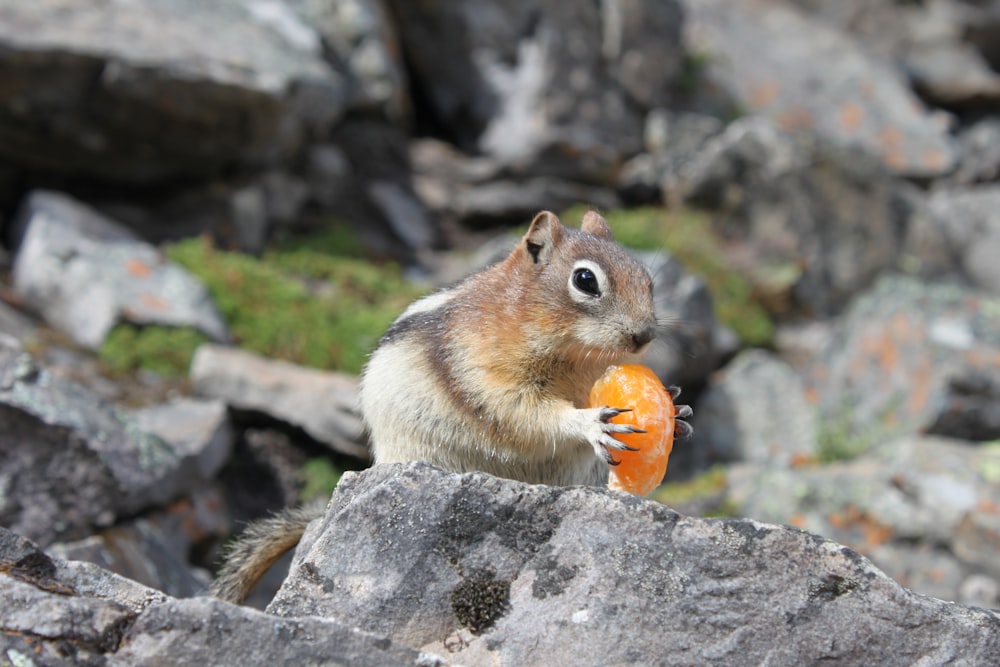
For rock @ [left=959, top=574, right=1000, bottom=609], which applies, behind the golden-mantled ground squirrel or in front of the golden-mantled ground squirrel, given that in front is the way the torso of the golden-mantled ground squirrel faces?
in front

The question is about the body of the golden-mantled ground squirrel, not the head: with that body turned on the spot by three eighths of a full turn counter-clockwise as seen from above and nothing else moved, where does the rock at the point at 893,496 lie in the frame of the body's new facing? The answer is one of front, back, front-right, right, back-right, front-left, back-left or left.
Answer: right

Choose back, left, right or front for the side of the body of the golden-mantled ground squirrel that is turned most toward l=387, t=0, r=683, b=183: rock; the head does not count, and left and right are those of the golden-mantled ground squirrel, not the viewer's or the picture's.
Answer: left

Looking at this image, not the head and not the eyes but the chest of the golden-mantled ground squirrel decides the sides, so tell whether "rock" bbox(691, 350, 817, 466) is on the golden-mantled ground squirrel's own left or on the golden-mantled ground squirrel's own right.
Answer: on the golden-mantled ground squirrel's own left

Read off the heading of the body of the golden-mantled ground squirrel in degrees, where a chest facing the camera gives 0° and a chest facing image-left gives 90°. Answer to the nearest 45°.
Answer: approximately 270°

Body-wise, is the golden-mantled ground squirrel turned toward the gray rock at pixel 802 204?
no

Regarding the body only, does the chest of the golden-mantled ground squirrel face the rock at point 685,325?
no

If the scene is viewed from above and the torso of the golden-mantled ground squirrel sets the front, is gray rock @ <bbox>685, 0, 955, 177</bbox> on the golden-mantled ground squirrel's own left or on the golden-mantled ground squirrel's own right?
on the golden-mantled ground squirrel's own left

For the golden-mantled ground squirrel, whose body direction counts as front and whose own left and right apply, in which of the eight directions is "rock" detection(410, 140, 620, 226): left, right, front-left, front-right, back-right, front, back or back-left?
left

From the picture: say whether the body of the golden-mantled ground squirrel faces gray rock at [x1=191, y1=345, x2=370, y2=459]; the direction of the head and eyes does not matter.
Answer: no
